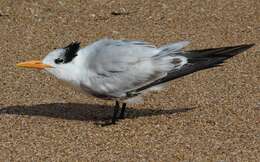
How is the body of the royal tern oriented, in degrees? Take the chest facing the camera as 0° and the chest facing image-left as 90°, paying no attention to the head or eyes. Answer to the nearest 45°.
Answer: approximately 90°
